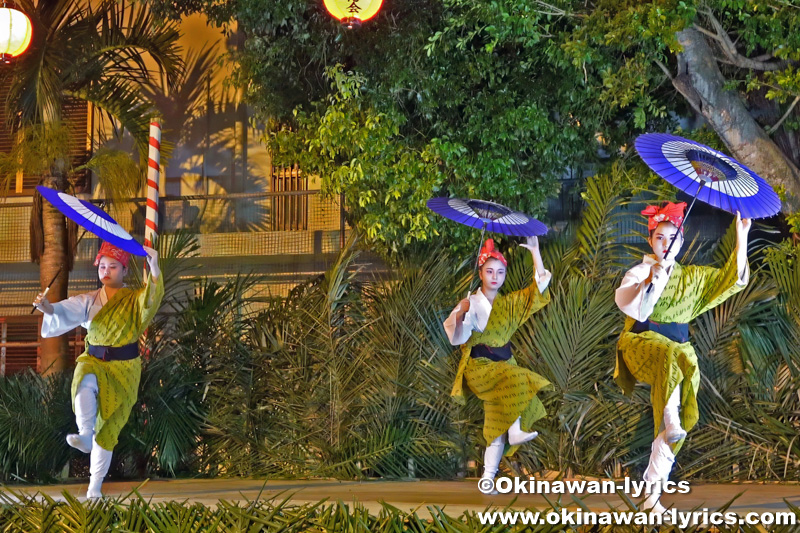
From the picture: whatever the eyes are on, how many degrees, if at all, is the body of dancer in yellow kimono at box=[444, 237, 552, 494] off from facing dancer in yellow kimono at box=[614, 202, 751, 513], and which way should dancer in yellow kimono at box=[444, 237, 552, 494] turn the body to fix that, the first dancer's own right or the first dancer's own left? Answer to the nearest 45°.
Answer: approximately 45° to the first dancer's own left

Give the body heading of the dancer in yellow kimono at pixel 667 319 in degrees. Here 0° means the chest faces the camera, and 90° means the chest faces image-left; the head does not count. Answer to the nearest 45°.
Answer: approximately 0°

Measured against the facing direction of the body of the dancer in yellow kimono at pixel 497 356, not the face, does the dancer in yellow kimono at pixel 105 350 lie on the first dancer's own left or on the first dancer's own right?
on the first dancer's own right

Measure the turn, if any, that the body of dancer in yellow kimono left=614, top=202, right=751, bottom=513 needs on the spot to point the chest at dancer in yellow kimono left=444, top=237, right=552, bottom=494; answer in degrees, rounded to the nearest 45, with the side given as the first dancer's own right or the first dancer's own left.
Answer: approximately 135° to the first dancer's own right

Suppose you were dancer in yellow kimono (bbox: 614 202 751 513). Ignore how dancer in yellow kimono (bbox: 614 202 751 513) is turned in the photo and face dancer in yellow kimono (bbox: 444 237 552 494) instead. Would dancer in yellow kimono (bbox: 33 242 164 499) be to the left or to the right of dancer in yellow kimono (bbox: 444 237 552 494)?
left

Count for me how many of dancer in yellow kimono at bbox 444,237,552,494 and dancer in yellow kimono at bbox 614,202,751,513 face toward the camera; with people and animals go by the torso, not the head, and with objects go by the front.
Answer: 2

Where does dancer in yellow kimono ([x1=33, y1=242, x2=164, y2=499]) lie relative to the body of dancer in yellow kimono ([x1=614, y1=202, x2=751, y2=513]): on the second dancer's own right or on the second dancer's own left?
on the second dancer's own right
